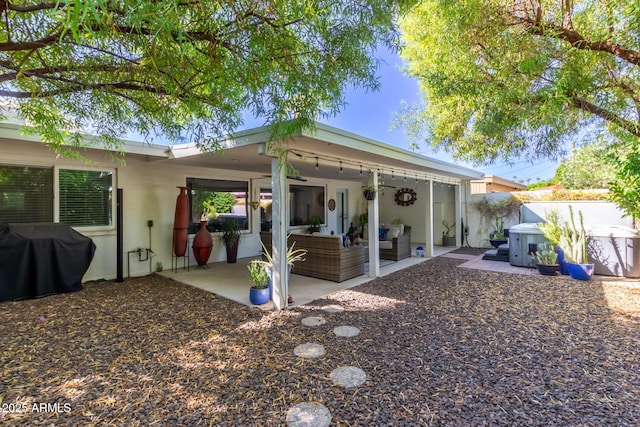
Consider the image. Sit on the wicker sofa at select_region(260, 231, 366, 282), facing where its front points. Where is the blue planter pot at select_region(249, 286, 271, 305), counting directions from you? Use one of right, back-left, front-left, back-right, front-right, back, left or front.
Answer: back

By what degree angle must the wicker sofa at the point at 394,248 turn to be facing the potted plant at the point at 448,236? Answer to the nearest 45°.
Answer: approximately 180°

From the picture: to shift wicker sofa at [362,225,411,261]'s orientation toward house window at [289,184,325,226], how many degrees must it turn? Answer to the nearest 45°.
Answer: approximately 90° to its right

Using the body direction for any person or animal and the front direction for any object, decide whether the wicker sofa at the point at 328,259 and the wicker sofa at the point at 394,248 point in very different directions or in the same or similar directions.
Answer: very different directions

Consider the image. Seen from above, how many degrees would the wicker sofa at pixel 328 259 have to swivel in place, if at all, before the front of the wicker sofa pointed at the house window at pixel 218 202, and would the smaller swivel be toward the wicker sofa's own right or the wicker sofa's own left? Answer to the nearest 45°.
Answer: approximately 90° to the wicker sofa's own left

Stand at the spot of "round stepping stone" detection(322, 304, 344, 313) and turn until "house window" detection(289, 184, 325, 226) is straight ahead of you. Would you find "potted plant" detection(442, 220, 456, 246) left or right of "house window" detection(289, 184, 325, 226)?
right

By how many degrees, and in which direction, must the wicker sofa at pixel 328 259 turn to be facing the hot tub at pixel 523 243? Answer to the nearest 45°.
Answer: approximately 45° to its right

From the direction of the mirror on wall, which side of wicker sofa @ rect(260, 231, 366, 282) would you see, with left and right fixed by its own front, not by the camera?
front

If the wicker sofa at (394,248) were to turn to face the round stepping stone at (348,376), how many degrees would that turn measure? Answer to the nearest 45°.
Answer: approximately 45° to its left

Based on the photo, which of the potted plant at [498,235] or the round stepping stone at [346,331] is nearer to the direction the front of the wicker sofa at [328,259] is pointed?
the potted plant

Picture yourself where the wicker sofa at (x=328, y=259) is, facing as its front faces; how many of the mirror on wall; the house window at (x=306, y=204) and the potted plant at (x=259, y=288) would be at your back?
1

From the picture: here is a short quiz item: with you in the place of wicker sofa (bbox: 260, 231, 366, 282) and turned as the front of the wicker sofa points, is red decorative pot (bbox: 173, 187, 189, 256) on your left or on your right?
on your left

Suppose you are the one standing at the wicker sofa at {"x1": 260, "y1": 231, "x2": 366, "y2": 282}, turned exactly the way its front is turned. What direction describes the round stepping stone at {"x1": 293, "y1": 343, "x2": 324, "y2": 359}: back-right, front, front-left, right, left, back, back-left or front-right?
back-right

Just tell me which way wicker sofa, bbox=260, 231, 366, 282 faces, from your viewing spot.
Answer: facing away from the viewer and to the right of the viewer

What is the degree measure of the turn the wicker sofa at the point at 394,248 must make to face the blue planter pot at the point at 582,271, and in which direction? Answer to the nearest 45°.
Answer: approximately 90° to its left
